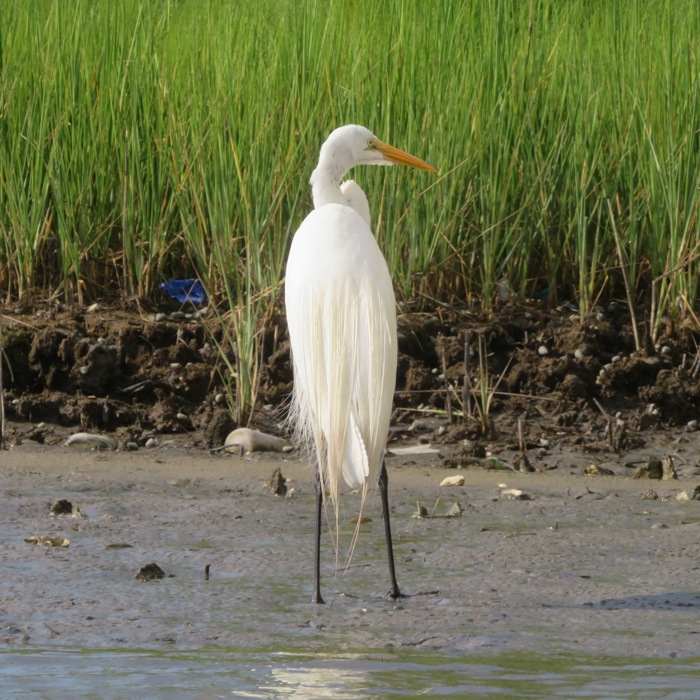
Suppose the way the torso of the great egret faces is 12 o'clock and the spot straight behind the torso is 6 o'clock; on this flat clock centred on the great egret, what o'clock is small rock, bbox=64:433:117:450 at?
The small rock is roughly at 11 o'clock from the great egret.

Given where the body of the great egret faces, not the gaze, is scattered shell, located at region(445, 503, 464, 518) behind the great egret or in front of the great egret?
in front

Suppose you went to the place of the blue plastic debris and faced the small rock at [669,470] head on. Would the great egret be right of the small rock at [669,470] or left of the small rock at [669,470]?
right

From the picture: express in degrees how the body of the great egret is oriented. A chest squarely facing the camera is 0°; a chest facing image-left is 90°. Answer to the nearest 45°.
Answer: approximately 180°

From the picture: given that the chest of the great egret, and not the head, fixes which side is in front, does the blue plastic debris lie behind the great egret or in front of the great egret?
in front

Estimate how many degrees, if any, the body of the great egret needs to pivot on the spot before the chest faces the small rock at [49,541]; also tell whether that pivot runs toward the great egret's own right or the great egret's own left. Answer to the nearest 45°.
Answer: approximately 90° to the great egret's own left
